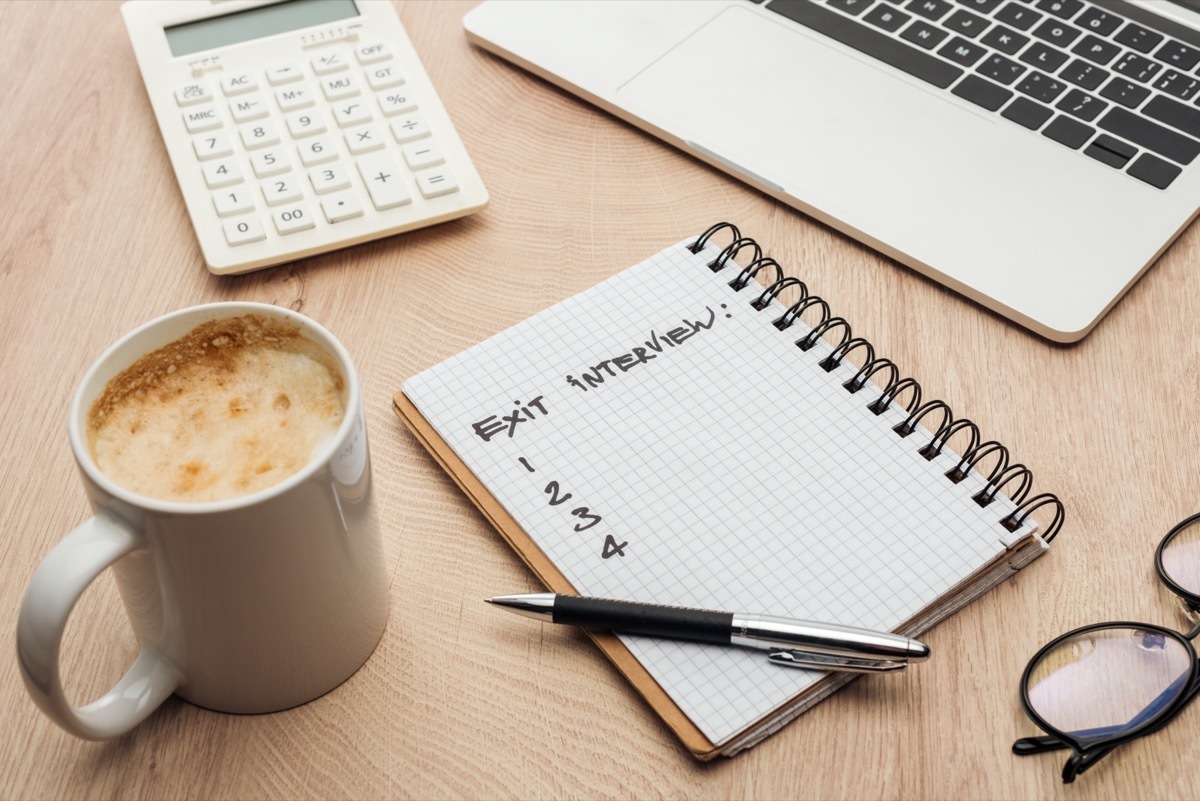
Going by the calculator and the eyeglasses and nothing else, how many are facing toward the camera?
1

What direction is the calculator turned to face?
toward the camera

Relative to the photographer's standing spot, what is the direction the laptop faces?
facing the viewer and to the left of the viewer

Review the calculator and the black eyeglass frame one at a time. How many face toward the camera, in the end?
1
